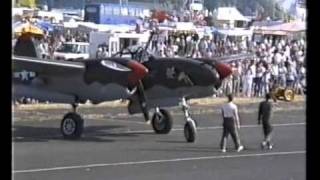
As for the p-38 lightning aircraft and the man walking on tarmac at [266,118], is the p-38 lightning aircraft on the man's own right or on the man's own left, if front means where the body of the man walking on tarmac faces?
on the man's own left

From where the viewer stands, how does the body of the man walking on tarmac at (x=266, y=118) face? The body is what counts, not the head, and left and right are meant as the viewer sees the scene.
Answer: facing away from the viewer and to the right of the viewer

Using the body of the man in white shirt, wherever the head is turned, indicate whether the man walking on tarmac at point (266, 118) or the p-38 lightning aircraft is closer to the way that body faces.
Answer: the man walking on tarmac
